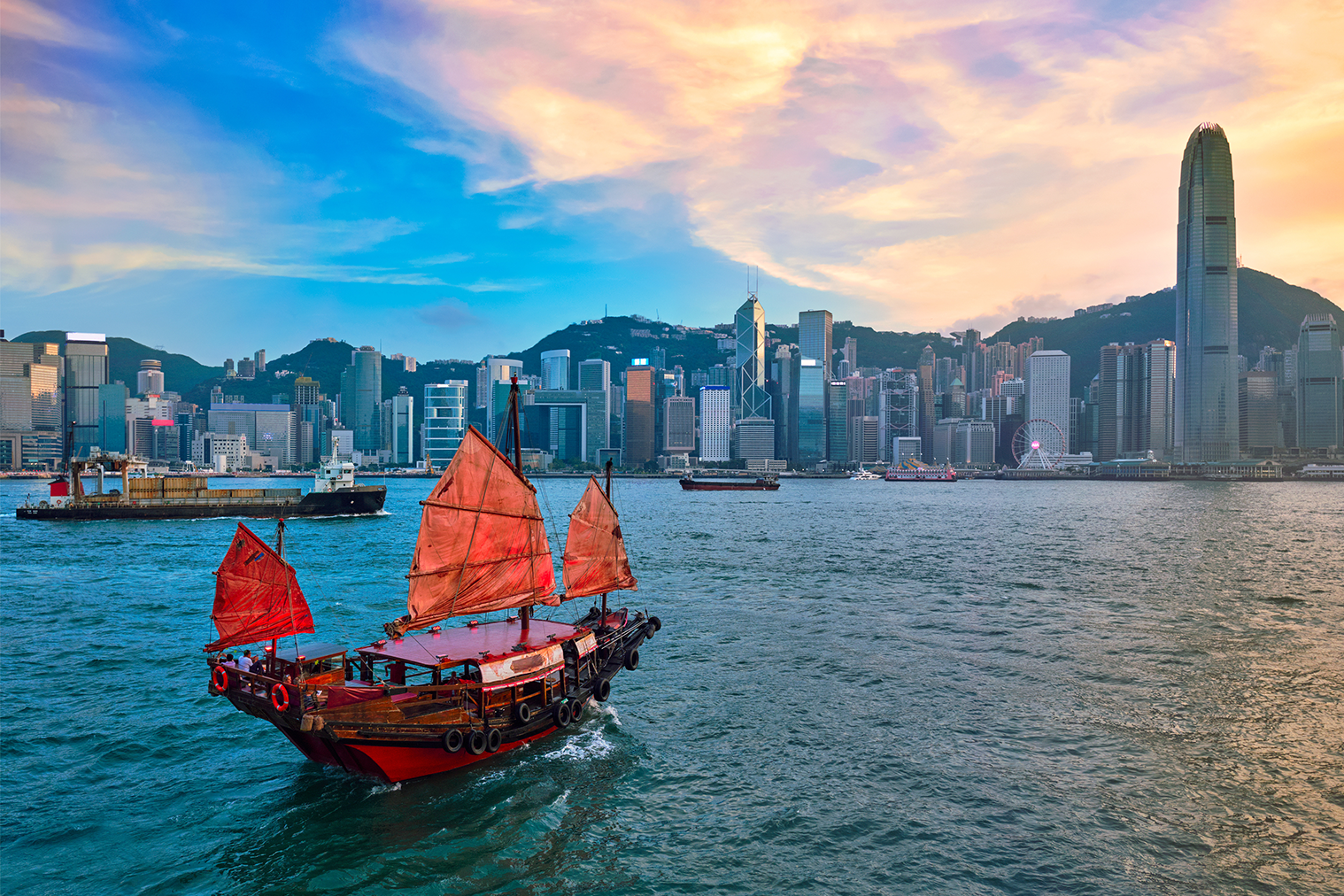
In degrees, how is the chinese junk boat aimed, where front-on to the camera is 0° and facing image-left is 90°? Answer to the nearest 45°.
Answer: approximately 225°
